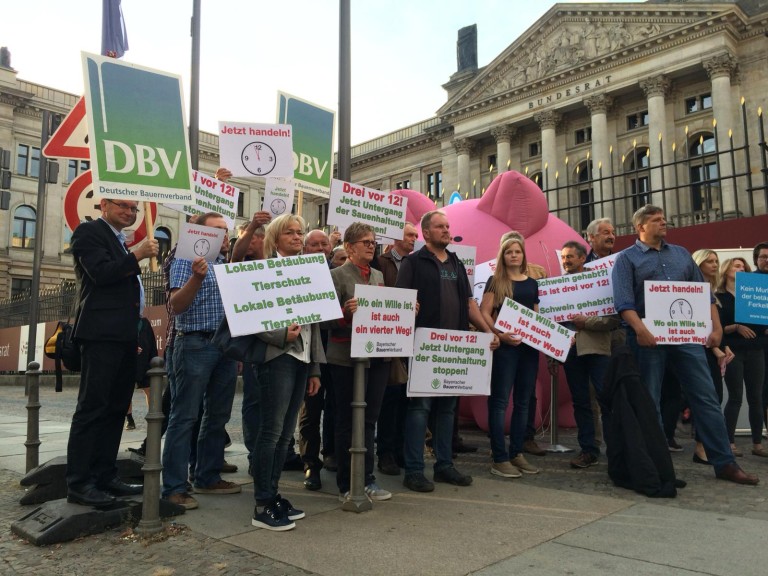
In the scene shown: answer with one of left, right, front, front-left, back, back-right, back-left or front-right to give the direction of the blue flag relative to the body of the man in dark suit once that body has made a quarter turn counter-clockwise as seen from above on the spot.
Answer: front

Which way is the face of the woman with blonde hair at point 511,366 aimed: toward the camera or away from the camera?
toward the camera

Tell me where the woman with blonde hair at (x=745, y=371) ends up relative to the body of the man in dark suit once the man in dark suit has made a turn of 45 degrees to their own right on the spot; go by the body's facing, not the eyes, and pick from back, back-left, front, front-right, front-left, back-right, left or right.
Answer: front-left

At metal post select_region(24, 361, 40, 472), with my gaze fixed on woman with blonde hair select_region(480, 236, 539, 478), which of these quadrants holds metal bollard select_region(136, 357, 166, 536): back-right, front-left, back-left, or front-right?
front-right

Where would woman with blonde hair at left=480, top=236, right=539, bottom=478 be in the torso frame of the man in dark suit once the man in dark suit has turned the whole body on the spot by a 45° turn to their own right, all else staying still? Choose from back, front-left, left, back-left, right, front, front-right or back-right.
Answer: front-left

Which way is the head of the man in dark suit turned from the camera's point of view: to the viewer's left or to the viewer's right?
to the viewer's right

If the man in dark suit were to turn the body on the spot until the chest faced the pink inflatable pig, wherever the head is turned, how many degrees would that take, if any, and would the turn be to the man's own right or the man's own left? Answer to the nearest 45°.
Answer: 0° — they already face it

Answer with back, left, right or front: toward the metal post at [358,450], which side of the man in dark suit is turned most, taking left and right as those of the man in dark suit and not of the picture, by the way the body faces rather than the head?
front

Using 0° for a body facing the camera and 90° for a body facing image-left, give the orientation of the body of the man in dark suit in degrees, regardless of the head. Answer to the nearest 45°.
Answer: approximately 270°
